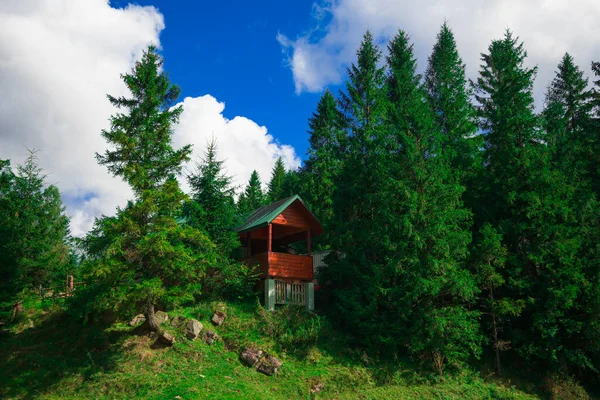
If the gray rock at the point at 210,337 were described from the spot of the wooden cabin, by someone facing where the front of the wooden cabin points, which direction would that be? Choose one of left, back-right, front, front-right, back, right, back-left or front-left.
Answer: right

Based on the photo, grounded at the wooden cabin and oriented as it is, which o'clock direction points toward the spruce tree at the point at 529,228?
The spruce tree is roughly at 11 o'clock from the wooden cabin.

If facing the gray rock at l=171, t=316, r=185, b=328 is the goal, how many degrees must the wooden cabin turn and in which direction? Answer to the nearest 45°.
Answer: approximately 90° to its right

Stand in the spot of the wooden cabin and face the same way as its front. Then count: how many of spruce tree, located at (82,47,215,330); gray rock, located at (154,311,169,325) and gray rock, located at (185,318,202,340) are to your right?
3

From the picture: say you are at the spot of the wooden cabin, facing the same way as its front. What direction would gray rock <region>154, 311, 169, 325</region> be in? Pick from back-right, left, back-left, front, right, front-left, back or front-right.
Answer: right

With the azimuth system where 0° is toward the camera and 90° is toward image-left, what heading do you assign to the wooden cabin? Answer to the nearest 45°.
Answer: approximately 315°

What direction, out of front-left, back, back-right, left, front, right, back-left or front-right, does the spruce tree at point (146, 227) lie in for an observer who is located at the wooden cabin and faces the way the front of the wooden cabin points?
right

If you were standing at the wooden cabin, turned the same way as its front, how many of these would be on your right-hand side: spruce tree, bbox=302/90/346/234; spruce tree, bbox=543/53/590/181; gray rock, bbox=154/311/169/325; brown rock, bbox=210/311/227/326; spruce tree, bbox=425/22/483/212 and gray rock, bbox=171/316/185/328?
3

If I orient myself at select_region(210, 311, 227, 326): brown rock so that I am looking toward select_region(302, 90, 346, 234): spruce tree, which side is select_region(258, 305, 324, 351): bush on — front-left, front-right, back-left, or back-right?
front-right
